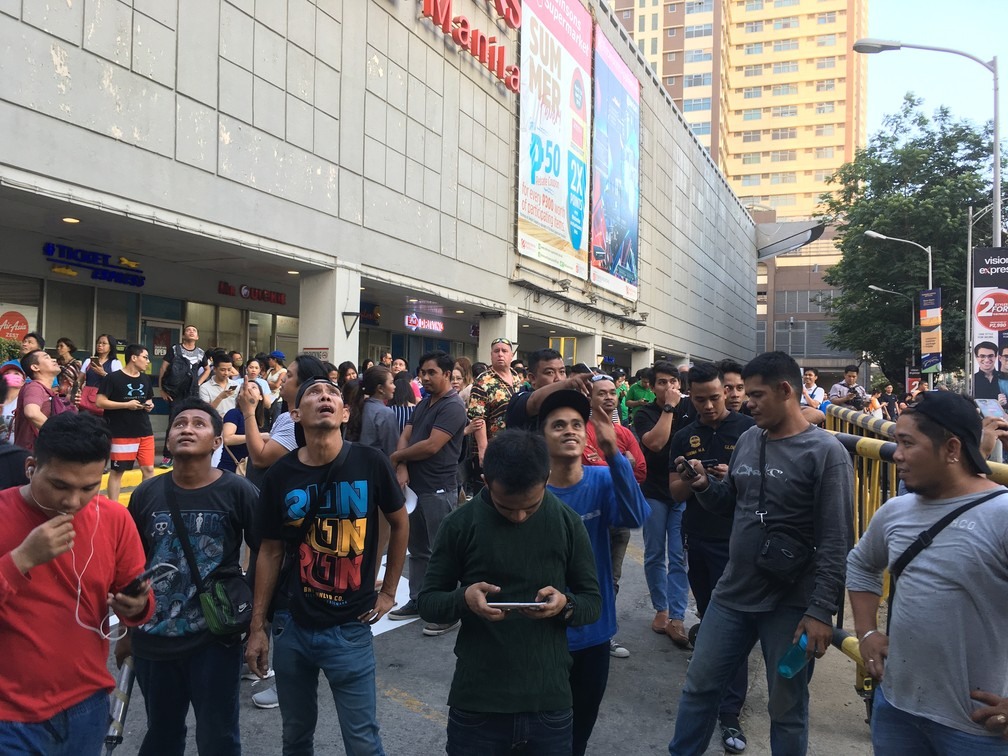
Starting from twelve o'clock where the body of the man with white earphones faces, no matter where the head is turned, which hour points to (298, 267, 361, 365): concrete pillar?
The concrete pillar is roughly at 8 o'clock from the man with white earphones.

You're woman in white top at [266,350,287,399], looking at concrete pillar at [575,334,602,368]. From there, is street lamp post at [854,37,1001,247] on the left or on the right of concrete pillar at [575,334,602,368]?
right

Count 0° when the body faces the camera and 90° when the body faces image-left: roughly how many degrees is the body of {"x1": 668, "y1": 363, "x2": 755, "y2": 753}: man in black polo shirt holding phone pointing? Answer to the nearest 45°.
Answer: approximately 0°

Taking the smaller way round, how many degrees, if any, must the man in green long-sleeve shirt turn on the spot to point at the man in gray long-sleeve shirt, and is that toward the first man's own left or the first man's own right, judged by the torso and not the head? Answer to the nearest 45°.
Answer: approximately 135° to the first man's own left

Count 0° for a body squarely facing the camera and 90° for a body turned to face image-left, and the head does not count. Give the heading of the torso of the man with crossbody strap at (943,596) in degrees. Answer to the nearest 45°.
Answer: approximately 45°

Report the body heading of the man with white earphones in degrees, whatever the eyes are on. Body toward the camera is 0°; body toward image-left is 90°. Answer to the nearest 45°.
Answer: approximately 315°

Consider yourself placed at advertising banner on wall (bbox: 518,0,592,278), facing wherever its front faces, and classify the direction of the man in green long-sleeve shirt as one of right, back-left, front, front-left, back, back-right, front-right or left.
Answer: front-right

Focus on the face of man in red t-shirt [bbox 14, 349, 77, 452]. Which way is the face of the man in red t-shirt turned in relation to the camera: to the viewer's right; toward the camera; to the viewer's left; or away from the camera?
to the viewer's right

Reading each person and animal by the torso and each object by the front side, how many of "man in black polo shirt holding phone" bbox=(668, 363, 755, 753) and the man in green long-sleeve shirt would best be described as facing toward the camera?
2
